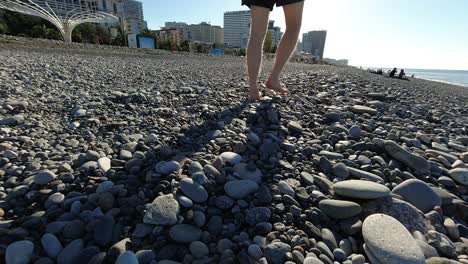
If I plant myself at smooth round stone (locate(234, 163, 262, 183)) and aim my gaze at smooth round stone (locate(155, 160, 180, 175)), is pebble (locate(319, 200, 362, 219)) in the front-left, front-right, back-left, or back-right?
back-left

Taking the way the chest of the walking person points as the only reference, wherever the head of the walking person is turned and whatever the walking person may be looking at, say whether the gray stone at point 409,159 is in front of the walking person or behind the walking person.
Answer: in front

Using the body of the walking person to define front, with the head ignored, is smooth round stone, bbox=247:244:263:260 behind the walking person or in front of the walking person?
in front

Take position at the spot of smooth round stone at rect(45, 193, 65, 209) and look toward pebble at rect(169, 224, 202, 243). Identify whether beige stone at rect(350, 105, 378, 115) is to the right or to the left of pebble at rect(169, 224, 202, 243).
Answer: left

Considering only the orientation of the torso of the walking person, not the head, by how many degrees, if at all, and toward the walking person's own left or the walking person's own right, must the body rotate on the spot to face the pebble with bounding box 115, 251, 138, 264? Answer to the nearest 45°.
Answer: approximately 45° to the walking person's own right

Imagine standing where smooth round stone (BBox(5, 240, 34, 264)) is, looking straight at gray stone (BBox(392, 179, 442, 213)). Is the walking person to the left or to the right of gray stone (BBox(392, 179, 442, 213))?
left

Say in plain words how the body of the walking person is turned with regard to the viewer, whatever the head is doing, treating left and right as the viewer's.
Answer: facing the viewer and to the right of the viewer

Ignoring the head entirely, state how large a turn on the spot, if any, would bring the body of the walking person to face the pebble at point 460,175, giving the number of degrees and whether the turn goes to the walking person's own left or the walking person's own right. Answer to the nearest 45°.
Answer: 0° — they already face it

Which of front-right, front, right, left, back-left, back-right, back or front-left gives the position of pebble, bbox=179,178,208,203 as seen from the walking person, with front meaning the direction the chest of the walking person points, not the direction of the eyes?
front-right
